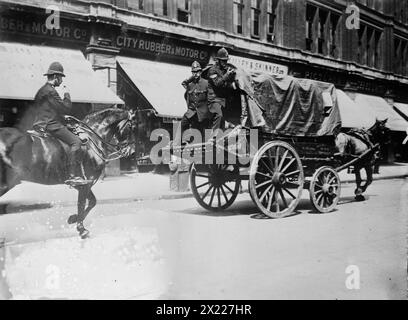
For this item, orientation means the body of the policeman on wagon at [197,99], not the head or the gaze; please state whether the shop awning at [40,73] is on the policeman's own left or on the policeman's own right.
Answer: on the policeman's own right

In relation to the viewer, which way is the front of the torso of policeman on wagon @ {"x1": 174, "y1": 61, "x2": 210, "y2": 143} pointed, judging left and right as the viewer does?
facing the viewer and to the left of the viewer

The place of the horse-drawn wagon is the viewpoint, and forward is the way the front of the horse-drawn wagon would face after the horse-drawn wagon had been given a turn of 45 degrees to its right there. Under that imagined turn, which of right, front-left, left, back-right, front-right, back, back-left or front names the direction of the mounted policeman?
back-right

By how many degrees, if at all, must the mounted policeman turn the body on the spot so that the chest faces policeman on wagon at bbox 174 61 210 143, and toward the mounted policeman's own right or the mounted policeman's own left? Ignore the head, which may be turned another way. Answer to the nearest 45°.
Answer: approximately 45° to the mounted policeman's own left

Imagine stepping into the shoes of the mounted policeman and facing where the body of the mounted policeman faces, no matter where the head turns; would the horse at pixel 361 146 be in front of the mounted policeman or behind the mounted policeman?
in front

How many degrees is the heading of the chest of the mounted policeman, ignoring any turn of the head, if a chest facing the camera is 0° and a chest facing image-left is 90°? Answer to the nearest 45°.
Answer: approximately 270°

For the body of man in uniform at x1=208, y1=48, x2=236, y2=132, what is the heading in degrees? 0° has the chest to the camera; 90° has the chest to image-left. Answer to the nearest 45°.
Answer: approximately 315°

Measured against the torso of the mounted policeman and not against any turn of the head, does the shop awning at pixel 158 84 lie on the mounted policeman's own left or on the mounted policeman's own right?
on the mounted policeman's own left

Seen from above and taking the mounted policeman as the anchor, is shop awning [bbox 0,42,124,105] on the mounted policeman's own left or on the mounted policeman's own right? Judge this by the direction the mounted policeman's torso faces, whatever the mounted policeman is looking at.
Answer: on the mounted policeman's own left

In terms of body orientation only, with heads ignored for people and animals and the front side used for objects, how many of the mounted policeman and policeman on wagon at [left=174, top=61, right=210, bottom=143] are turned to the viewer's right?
1

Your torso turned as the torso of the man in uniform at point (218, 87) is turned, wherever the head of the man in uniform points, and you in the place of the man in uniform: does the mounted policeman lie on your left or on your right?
on your right

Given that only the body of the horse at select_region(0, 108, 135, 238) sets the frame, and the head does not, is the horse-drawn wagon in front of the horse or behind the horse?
in front

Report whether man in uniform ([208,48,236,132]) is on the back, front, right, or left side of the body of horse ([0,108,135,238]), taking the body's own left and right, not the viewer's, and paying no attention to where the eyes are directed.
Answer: front

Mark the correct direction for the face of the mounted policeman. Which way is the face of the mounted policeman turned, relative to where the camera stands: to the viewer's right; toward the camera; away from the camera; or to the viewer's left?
to the viewer's right

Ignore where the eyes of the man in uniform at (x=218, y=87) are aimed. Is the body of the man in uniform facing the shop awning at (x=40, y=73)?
no
